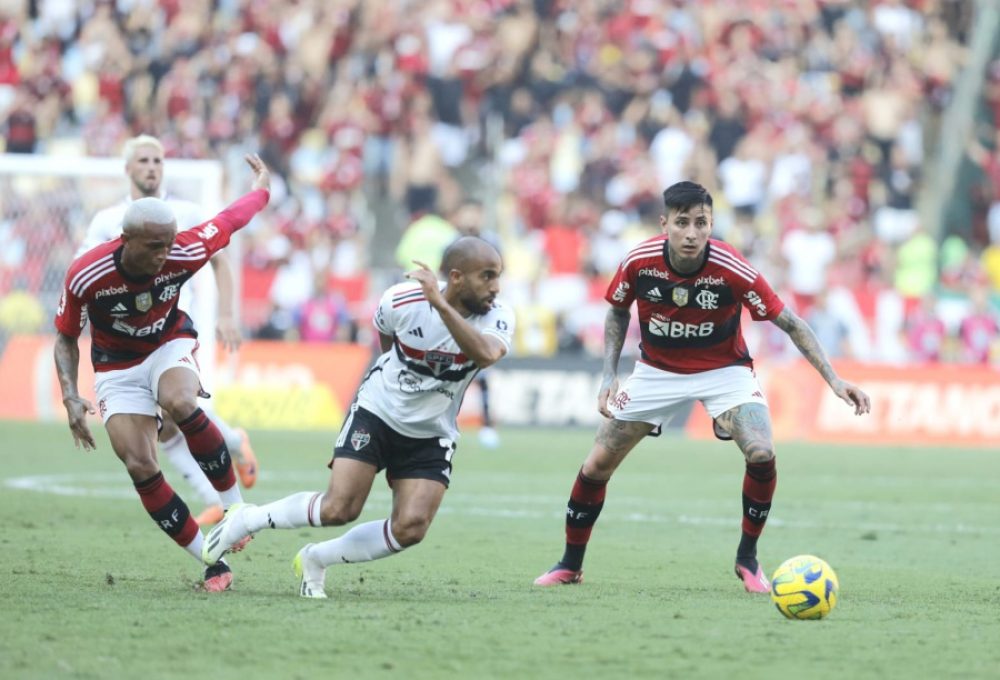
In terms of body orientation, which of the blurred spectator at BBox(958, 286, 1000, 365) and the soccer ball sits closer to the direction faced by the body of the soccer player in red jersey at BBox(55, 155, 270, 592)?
the soccer ball

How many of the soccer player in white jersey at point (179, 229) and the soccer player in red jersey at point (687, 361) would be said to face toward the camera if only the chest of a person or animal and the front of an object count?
2

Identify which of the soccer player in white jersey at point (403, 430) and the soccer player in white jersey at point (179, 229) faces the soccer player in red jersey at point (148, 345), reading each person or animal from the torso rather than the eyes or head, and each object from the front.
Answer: the soccer player in white jersey at point (179, 229)

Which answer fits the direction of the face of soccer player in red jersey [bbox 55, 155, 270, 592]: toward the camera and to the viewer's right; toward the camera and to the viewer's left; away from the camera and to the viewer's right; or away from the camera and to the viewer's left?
toward the camera and to the viewer's right

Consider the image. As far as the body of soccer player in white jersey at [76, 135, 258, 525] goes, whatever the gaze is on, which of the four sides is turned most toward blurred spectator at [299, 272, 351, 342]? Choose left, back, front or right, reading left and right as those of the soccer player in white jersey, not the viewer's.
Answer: back

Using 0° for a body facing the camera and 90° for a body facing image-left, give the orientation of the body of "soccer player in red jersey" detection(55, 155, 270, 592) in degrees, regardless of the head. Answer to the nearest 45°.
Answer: approximately 315°

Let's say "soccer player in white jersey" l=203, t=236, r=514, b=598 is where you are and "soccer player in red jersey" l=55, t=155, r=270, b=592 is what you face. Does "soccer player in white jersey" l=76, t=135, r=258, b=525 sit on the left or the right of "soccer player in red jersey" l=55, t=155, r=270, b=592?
right

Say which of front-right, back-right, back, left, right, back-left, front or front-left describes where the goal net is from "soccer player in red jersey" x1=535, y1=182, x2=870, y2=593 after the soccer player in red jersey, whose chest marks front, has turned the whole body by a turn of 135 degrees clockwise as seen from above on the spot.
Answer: front

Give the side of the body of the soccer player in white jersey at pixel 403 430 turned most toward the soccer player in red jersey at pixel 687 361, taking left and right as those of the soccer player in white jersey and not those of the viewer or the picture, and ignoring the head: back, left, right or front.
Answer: left

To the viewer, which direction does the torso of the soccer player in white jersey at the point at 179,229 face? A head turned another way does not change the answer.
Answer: toward the camera

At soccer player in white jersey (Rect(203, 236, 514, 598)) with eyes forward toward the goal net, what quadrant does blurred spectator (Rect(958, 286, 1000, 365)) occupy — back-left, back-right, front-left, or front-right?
front-right

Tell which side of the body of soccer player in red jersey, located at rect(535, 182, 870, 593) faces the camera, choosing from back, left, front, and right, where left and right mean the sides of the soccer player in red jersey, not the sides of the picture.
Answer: front

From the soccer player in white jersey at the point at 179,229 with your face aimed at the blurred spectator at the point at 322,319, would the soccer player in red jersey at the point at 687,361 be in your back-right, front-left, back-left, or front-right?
back-right

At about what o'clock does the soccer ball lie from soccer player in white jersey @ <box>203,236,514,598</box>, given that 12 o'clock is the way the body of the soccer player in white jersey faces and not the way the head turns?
The soccer ball is roughly at 11 o'clock from the soccer player in white jersey.
